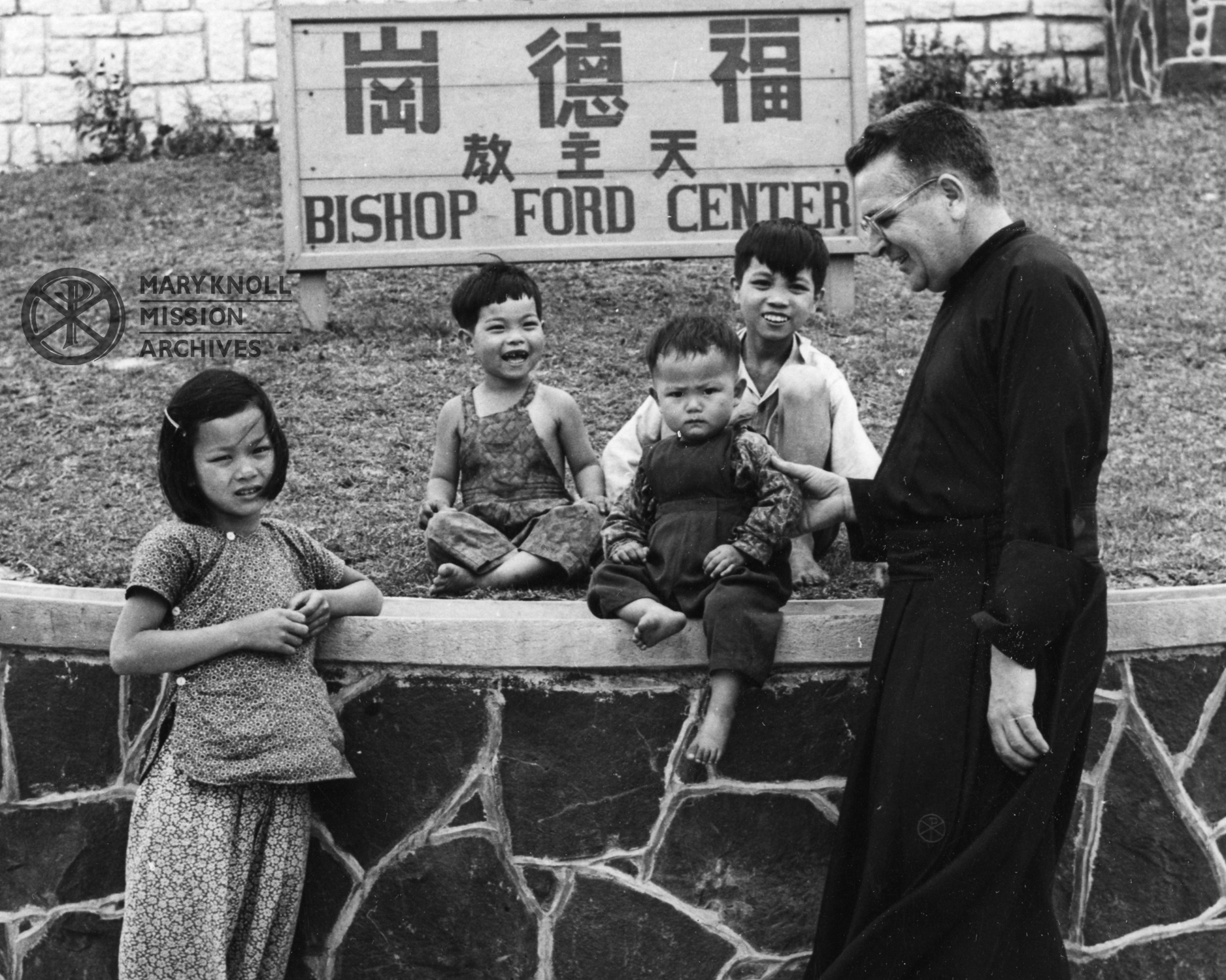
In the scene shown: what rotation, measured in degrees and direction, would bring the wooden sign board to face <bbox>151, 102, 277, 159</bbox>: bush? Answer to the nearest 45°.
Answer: approximately 135° to its right

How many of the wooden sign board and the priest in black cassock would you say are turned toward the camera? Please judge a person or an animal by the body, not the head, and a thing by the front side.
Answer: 1

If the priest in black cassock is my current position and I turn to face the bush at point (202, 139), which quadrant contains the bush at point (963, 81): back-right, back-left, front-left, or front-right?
front-right

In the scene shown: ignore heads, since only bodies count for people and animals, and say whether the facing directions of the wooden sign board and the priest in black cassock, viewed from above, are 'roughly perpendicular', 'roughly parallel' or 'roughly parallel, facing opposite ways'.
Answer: roughly perpendicular

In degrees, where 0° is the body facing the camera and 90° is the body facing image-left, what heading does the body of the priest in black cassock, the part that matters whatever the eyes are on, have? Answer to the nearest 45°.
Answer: approximately 90°

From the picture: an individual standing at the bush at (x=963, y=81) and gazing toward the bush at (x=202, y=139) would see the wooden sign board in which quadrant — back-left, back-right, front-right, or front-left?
front-left

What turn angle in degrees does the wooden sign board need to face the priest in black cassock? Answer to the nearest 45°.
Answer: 0° — it already faces them

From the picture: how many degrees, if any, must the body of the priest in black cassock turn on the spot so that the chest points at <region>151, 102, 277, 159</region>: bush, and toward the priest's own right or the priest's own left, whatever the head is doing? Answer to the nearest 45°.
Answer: approximately 45° to the priest's own right

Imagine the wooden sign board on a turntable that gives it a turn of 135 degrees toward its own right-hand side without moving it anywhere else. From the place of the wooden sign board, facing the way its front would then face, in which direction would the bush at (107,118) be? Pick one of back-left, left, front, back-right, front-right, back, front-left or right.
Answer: front

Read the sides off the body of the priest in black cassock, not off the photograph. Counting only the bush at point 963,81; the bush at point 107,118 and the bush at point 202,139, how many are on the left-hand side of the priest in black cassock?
0

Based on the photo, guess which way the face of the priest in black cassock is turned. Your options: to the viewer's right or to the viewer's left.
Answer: to the viewer's left

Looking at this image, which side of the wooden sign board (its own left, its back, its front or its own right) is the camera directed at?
front

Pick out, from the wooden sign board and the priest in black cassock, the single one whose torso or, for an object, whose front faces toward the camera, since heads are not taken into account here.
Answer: the wooden sign board

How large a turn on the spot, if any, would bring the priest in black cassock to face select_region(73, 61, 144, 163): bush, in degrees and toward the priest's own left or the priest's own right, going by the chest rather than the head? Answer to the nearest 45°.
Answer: approximately 45° to the priest's own right

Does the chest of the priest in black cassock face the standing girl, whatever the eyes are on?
yes

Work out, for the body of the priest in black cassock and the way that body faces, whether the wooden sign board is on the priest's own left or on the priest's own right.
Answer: on the priest's own right
